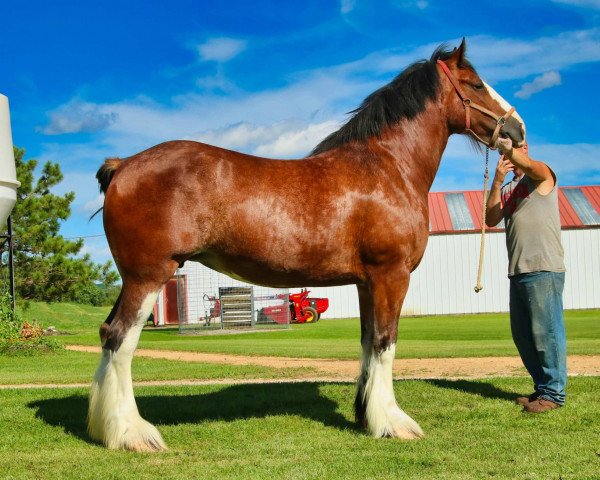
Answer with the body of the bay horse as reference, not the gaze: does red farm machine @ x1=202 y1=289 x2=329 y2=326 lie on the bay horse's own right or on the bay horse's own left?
on the bay horse's own left

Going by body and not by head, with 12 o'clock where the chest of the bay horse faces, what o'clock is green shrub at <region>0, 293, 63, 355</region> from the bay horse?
The green shrub is roughly at 8 o'clock from the bay horse.

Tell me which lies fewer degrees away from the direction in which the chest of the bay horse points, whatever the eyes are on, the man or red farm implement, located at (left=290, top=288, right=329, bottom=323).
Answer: the man

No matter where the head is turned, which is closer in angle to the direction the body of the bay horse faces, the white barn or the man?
the man

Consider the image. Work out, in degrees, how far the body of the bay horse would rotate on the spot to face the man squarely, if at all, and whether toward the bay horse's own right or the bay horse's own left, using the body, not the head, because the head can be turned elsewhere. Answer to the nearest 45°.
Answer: approximately 45° to the bay horse's own left

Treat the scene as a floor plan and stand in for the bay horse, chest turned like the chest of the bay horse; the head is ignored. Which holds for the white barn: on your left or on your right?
on your left

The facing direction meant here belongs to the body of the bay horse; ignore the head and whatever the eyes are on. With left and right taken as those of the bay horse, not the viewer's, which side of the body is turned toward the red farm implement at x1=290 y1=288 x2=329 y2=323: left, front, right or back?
left

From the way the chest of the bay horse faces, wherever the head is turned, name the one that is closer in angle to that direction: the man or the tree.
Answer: the man

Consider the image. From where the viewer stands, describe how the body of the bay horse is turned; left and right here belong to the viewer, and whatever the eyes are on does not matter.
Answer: facing to the right of the viewer

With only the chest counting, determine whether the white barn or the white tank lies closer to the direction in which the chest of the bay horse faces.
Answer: the white barn

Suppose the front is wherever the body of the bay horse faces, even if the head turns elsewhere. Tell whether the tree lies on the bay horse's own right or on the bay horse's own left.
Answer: on the bay horse's own left
